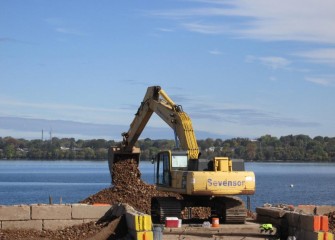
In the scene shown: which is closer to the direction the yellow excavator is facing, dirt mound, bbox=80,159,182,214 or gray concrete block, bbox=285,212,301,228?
the dirt mound

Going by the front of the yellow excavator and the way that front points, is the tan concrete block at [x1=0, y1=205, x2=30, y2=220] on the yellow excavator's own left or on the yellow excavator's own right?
on the yellow excavator's own left

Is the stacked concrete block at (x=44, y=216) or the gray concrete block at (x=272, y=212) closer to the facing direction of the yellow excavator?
the stacked concrete block

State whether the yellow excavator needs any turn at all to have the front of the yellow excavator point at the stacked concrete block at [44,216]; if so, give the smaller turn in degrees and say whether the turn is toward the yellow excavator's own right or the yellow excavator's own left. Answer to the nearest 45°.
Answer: approximately 45° to the yellow excavator's own left

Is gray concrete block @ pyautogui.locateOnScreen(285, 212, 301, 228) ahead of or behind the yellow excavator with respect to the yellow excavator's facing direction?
behind

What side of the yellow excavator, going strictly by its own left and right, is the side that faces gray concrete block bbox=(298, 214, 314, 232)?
back

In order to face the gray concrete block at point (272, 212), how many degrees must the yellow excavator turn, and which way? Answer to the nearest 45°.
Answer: approximately 135° to its right

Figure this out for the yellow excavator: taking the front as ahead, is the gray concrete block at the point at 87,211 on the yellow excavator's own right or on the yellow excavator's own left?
on the yellow excavator's own left

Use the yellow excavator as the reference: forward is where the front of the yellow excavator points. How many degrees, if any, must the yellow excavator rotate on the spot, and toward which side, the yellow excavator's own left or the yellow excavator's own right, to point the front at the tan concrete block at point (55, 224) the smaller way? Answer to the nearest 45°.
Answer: approximately 45° to the yellow excavator's own left

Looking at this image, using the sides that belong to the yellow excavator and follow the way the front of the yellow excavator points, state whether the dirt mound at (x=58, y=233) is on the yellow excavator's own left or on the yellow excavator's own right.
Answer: on the yellow excavator's own left

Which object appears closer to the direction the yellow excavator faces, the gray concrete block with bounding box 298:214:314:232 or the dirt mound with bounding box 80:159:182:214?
the dirt mound

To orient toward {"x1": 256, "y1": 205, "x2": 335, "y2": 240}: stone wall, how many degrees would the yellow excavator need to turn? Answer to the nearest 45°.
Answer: approximately 180°

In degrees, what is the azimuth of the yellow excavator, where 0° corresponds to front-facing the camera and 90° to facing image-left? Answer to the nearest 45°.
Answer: approximately 135°
